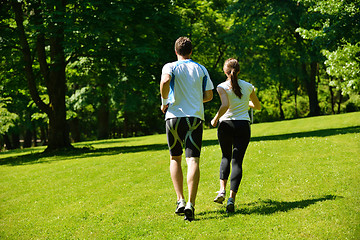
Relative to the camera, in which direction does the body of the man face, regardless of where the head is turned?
away from the camera

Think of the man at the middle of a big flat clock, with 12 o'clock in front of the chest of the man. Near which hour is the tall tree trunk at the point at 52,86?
The tall tree trunk is roughly at 11 o'clock from the man.

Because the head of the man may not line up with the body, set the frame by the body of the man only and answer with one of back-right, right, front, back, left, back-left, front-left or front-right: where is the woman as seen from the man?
front-right

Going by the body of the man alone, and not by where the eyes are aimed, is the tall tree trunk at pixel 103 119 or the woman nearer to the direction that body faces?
the tall tree trunk

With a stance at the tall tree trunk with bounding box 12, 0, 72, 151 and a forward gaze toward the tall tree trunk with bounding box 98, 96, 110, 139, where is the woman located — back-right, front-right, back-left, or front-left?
back-right

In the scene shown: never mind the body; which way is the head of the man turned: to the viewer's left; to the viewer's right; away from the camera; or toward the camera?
away from the camera

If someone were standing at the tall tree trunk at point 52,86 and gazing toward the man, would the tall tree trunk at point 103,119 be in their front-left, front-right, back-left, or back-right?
back-left

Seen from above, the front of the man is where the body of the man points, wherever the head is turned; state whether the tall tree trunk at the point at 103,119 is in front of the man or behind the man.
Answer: in front
